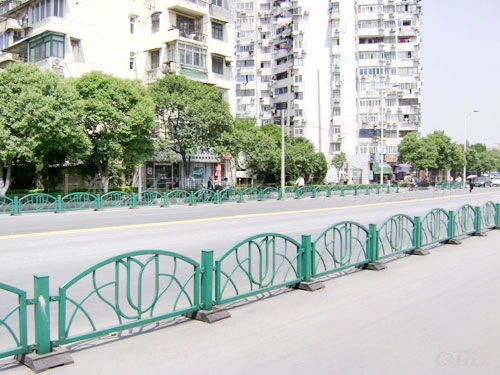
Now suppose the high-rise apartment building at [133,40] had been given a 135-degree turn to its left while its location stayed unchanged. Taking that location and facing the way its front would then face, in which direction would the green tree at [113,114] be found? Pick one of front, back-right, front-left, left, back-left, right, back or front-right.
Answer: back

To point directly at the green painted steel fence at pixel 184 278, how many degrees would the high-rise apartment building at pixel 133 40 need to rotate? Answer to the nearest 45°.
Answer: approximately 45° to its right

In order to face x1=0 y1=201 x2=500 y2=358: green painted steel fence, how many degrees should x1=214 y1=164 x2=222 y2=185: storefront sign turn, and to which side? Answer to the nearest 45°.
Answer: approximately 45° to its right

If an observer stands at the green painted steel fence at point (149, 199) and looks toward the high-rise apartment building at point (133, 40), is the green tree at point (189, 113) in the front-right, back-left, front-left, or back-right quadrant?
front-right

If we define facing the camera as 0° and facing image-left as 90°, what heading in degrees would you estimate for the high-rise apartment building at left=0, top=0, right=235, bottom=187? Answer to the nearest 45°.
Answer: approximately 315°

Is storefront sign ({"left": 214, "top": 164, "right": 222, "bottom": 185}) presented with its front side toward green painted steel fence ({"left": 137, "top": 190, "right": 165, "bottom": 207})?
no

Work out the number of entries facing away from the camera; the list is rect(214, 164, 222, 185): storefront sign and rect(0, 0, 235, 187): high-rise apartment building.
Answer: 0

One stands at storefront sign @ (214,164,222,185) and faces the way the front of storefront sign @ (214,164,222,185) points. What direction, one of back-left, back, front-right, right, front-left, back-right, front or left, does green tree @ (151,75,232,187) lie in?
front-right

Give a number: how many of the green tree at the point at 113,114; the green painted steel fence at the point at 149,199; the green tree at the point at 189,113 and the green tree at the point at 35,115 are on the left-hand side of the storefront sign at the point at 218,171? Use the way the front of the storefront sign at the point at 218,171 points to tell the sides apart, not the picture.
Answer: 0

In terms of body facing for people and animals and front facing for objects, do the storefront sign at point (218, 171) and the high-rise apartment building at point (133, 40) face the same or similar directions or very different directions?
same or similar directions

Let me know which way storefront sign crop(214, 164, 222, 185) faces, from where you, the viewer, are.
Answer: facing the viewer and to the right of the viewer
